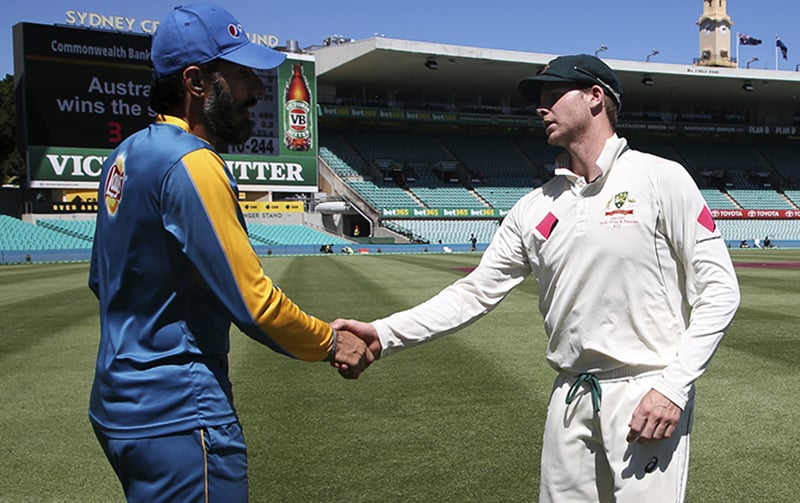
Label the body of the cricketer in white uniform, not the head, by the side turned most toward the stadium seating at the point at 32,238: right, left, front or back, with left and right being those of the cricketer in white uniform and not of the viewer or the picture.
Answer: right

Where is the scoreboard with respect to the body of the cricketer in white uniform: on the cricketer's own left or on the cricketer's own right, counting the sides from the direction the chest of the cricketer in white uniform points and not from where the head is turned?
on the cricketer's own right

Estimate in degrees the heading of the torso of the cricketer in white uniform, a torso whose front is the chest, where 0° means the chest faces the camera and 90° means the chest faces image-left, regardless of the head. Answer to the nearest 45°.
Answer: approximately 45°

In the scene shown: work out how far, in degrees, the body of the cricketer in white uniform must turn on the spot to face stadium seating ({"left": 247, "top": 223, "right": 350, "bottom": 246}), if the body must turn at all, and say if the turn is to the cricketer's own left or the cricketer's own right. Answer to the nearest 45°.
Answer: approximately 135° to the cricketer's own right
